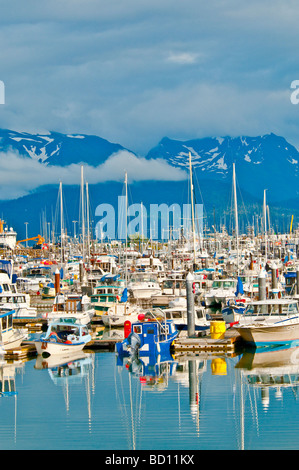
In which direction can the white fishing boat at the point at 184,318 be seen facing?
to the viewer's left

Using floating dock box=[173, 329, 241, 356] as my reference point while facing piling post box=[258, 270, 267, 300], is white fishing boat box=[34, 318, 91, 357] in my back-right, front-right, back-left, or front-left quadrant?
back-left

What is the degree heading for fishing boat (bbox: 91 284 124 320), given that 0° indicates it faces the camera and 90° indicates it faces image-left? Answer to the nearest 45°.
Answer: approximately 45°

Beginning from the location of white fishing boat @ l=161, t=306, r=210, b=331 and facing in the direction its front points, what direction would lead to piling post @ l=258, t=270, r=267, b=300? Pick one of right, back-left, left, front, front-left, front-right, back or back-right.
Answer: back

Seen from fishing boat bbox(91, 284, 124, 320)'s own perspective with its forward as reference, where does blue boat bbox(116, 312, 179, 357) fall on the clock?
The blue boat is roughly at 10 o'clock from the fishing boat.

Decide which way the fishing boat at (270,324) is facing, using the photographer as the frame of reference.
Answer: facing the viewer and to the left of the viewer

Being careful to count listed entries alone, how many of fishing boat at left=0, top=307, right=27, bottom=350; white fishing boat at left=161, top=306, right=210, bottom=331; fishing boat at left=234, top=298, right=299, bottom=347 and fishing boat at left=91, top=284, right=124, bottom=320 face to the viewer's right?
1

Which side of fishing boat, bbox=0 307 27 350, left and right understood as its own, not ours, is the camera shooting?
right

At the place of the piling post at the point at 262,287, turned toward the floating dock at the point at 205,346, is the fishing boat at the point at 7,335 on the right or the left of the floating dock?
right

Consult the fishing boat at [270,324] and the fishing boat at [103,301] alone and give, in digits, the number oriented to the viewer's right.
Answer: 0
